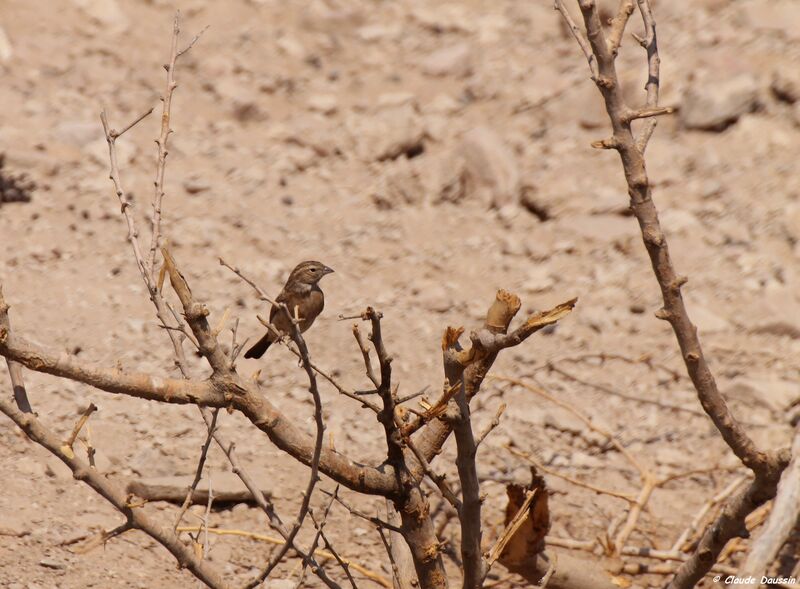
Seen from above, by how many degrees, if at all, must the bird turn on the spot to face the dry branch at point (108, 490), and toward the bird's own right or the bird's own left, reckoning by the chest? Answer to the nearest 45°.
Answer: approximately 90° to the bird's own right

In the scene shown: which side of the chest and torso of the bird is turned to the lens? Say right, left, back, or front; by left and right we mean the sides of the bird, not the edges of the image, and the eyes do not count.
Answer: right
